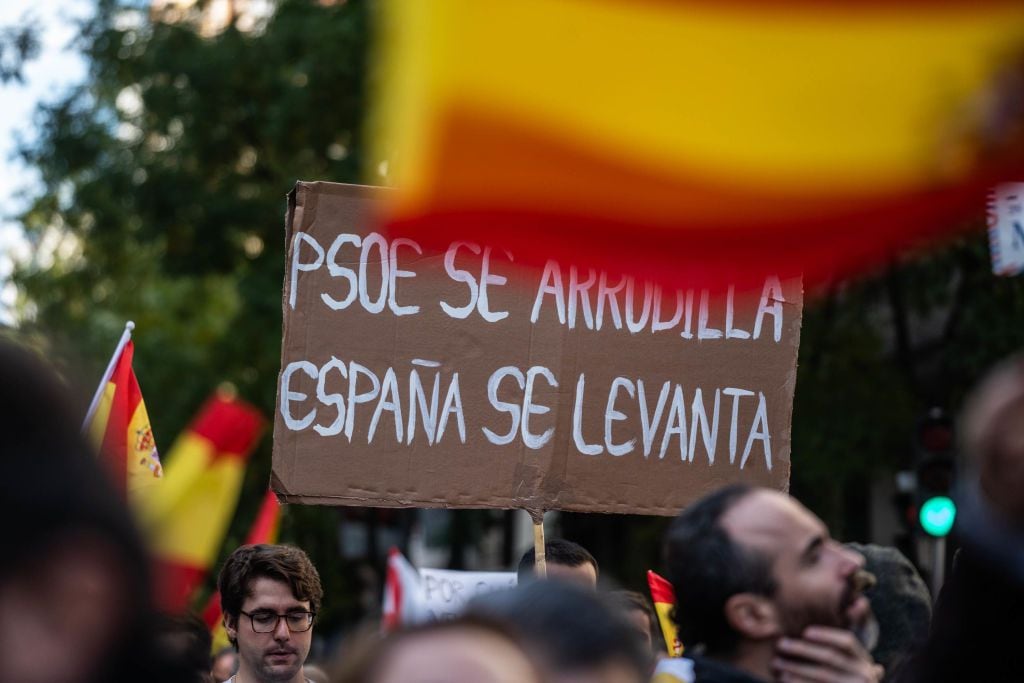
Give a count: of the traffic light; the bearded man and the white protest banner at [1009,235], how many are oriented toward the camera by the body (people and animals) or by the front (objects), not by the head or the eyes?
2

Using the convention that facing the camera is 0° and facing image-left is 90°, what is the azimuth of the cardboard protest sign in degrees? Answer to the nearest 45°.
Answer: approximately 0°

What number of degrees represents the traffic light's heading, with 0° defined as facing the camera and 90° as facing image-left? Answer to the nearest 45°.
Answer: approximately 0°

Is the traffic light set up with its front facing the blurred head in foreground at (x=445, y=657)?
yes

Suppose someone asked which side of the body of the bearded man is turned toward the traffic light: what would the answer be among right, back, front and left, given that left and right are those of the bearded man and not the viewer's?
left

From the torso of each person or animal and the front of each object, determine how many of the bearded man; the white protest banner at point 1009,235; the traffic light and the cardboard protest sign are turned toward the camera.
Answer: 3

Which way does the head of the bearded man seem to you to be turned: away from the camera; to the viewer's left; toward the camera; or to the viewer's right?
to the viewer's right

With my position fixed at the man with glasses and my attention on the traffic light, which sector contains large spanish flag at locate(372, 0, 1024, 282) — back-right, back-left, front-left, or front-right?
back-right

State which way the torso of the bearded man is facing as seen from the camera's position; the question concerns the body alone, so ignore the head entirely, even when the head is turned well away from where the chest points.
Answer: to the viewer's right

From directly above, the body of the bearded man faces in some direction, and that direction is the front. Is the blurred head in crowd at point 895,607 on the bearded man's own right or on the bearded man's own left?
on the bearded man's own left

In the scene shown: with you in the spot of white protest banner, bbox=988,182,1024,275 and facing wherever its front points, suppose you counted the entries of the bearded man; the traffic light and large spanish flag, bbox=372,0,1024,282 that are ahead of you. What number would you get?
2

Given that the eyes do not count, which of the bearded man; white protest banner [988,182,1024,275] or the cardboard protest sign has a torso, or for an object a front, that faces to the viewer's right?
the bearded man

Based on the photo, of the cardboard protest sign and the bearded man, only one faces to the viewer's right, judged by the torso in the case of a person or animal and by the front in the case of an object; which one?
the bearded man
